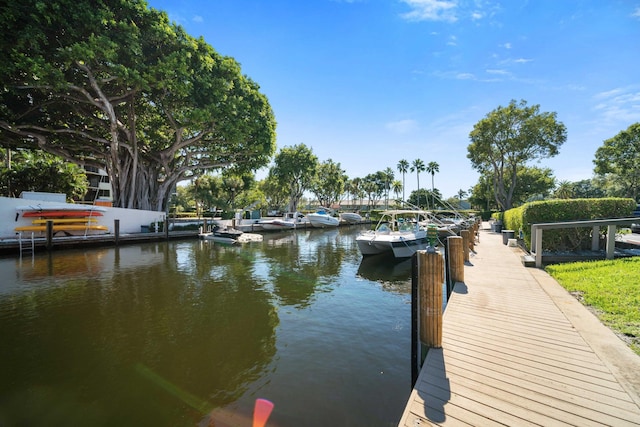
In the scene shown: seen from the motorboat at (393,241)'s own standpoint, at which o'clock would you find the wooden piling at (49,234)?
The wooden piling is roughly at 1 o'clock from the motorboat.

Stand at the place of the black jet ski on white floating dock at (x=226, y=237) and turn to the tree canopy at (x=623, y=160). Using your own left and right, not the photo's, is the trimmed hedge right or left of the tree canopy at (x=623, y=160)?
right

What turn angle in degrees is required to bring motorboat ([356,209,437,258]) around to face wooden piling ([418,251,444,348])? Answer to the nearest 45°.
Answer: approximately 45° to its left

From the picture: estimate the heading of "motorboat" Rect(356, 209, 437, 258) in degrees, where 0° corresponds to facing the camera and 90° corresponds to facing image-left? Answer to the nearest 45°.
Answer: approximately 45°
